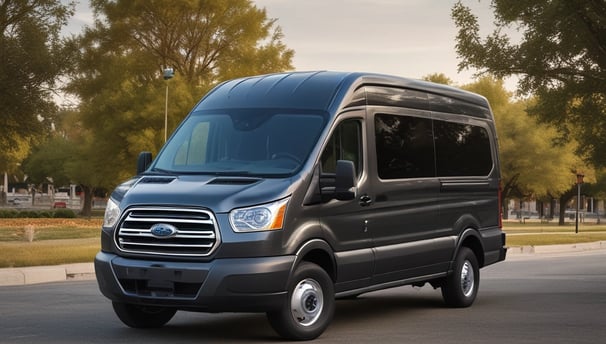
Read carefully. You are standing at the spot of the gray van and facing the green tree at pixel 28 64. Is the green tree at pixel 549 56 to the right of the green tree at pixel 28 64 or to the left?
right

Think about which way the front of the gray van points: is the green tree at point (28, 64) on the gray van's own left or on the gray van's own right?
on the gray van's own right

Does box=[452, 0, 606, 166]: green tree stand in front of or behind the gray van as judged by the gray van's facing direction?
behind
